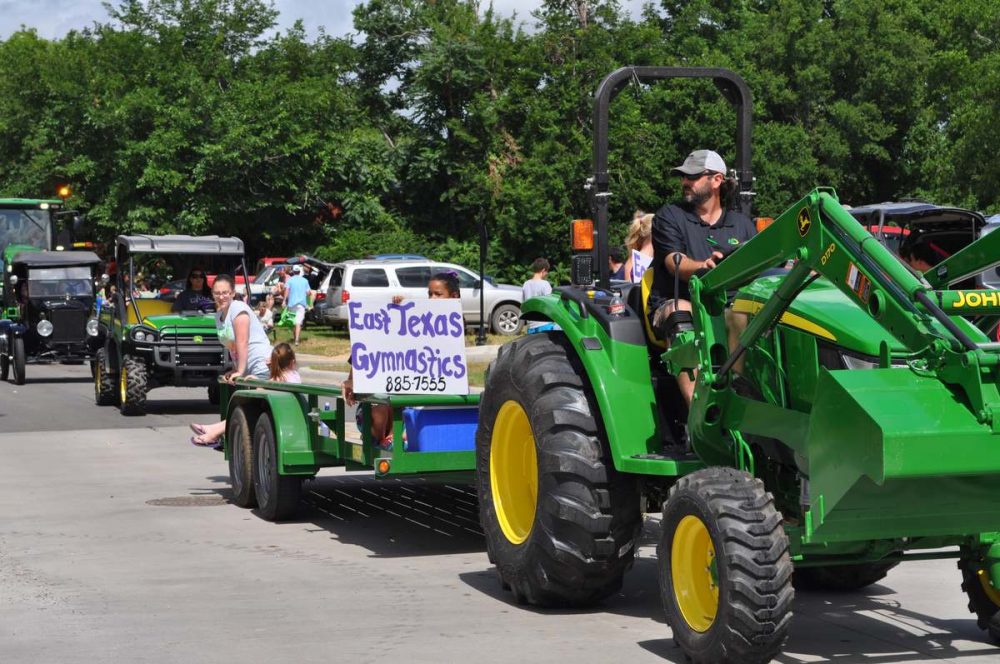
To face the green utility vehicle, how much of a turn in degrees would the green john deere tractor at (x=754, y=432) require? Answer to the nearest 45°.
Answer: approximately 180°

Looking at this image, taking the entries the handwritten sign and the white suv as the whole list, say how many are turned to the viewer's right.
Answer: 1

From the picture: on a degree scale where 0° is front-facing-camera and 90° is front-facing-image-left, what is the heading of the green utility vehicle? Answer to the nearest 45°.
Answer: approximately 315°

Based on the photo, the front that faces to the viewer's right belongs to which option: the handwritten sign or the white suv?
the white suv

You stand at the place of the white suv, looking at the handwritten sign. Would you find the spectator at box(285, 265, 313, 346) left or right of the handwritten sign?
right

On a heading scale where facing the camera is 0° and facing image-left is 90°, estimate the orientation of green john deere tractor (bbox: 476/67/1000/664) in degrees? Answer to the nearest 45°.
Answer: approximately 315°

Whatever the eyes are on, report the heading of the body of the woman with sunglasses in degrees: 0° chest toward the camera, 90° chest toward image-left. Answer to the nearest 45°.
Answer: approximately 315°

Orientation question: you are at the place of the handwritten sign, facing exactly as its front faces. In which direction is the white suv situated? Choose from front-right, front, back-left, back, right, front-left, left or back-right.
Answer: back

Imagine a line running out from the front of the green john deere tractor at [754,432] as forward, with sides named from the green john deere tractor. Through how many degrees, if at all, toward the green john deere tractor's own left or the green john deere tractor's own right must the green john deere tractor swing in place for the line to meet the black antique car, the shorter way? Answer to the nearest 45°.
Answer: approximately 180°

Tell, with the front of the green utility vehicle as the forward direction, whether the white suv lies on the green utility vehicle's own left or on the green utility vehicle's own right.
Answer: on the green utility vehicle's own left

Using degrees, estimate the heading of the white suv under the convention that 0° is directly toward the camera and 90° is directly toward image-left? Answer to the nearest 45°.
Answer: approximately 270°

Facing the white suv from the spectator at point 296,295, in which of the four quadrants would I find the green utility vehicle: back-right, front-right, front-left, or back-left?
back-right

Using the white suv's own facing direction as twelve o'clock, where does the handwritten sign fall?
The handwritten sign is roughly at 3 o'clock from the white suv.

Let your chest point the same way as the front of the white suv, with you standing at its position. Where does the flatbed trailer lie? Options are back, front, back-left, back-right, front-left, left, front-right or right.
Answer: right

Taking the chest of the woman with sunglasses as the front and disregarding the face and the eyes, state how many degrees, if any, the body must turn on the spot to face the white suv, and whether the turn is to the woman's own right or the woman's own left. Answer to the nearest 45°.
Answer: approximately 135° to the woman's own left
